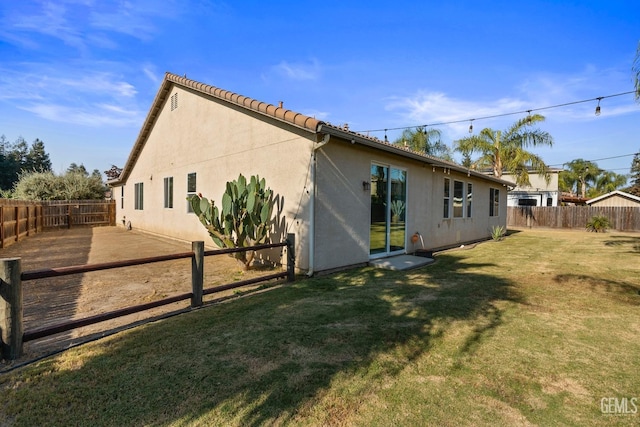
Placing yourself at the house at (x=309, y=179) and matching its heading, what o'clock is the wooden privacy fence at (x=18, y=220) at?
The wooden privacy fence is roughly at 11 o'clock from the house.

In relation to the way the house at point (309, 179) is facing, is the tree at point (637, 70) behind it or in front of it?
behind

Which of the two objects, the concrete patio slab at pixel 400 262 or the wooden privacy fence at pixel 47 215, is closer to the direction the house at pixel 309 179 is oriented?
the wooden privacy fence

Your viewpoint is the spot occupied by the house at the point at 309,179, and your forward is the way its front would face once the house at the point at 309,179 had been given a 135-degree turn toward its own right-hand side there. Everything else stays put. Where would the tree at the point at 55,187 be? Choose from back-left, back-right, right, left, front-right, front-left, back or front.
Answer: back-left

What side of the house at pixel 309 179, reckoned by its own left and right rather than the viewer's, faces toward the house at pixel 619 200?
right

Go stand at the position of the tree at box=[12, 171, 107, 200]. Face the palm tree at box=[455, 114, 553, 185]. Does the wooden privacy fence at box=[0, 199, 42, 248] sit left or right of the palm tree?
right

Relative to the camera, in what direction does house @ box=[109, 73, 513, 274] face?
facing away from the viewer and to the left of the viewer
